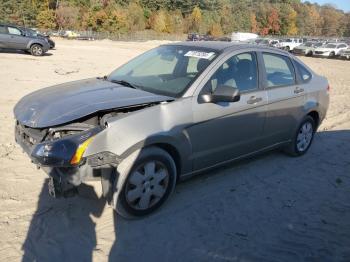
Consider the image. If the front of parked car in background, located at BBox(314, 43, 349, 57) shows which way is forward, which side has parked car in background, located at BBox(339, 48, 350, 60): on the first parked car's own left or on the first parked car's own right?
on the first parked car's own left

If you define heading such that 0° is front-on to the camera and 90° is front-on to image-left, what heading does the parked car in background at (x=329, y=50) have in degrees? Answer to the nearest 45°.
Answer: approximately 45°

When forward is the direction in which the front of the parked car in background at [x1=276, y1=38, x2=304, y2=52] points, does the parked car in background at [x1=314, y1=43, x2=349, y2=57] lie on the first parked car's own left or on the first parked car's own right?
on the first parked car's own left

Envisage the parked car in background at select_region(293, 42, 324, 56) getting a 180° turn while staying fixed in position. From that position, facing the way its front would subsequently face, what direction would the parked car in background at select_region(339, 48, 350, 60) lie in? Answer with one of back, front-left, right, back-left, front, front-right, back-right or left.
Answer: right

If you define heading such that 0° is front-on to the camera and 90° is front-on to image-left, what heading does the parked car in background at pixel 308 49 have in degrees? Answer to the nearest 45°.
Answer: approximately 45°

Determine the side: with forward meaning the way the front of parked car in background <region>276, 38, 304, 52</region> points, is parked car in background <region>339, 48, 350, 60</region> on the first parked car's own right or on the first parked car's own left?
on the first parked car's own left
